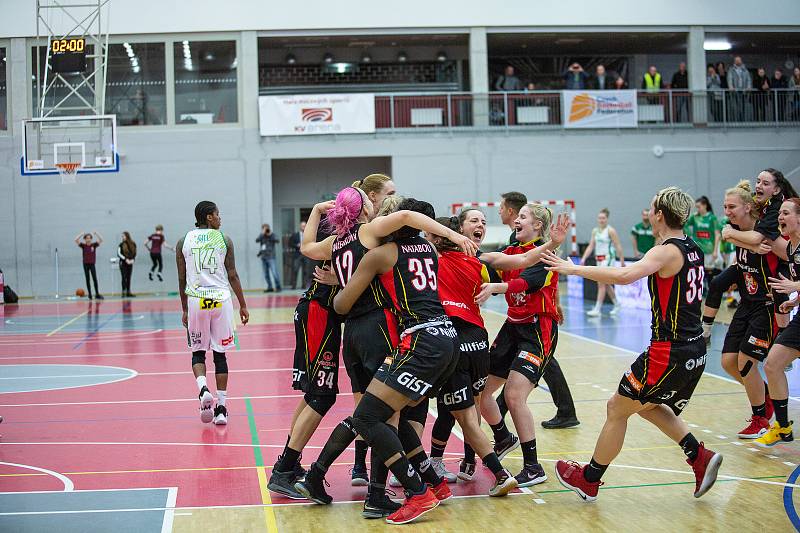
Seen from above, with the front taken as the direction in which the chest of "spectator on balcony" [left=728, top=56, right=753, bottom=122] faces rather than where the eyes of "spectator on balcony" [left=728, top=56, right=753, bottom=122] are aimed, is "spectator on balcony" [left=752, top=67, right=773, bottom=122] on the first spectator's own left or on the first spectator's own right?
on the first spectator's own left

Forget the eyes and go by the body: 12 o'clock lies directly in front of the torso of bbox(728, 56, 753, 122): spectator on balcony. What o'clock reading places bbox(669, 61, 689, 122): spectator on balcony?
bbox(669, 61, 689, 122): spectator on balcony is roughly at 2 o'clock from bbox(728, 56, 753, 122): spectator on balcony.

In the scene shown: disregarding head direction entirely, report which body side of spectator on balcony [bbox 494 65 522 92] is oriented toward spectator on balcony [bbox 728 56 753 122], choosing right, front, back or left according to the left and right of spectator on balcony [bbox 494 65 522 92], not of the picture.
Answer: left
